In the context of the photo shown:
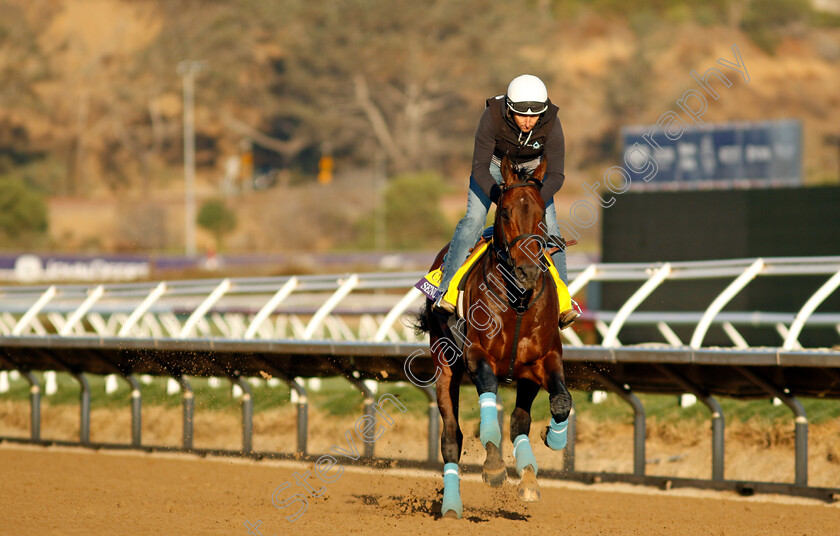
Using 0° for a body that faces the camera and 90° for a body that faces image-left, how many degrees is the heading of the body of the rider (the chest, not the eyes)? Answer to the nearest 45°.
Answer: approximately 0°

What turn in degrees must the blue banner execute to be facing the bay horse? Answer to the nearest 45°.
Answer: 0° — it already faces it

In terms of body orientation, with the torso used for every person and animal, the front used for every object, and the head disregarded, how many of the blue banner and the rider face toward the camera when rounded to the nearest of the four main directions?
2

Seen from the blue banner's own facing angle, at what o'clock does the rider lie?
The rider is roughly at 12 o'clock from the blue banner.

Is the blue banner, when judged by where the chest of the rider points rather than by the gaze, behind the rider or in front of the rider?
behind

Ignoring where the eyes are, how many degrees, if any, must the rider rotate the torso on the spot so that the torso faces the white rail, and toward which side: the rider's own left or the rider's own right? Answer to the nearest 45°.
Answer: approximately 180°
